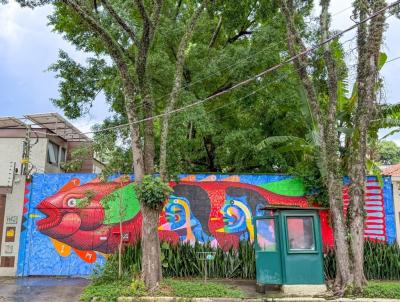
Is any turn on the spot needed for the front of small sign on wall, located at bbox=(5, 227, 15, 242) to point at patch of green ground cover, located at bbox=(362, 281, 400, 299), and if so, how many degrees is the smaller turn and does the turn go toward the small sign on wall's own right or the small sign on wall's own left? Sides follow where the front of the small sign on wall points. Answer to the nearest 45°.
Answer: approximately 45° to the small sign on wall's own left

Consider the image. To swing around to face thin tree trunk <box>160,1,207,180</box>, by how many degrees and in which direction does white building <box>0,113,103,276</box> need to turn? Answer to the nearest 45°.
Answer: approximately 45° to its left

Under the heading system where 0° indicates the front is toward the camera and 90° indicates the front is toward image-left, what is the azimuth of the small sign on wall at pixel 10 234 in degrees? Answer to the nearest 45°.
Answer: approximately 0°

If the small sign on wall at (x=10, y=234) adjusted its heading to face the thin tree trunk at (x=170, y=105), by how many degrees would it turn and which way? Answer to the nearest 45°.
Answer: approximately 45° to its left

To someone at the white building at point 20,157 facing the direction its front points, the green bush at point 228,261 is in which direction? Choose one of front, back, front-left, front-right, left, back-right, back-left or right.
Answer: front-left

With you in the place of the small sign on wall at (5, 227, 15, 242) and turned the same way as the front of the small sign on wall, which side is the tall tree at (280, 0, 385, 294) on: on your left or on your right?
on your left

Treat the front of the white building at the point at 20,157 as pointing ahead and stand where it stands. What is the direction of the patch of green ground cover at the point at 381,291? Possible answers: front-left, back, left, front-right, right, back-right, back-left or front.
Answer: front-left

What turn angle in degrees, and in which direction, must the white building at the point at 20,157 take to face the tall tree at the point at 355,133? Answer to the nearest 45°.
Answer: approximately 45° to its left

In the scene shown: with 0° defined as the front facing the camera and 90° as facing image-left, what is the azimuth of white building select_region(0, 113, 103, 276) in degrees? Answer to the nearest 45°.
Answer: approximately 0°

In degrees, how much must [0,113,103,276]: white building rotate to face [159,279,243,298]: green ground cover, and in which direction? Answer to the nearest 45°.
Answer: approximately 45° to its left
